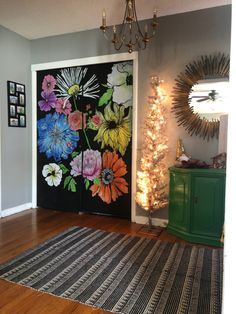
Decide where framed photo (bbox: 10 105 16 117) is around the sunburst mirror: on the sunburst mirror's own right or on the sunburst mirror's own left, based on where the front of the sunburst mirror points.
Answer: on the sunburst mirror's own right

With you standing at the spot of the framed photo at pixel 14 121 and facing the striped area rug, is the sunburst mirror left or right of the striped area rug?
left

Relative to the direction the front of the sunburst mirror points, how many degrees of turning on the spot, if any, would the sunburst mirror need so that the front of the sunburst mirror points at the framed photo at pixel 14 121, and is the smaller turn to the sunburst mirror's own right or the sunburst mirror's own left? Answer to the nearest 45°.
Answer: approximately 90° to the sunburst mirror's own right
